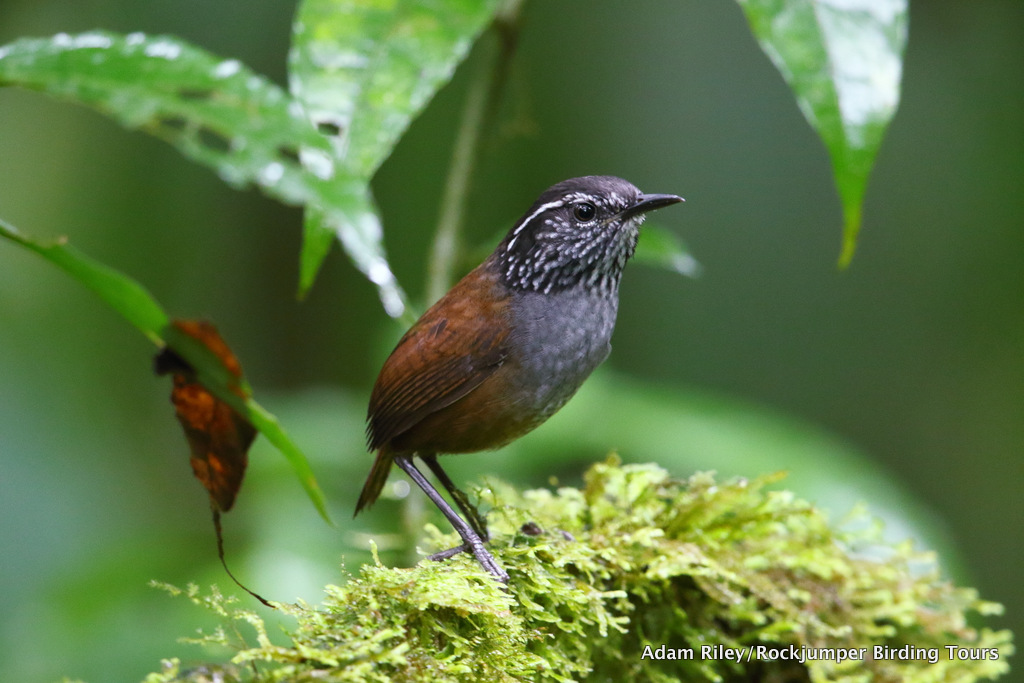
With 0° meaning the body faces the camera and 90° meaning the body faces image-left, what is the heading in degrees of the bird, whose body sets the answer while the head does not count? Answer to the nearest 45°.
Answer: approximately 270°

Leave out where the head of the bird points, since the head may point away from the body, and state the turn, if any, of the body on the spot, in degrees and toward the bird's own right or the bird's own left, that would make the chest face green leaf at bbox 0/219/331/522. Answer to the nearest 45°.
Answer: approximately 135° to the bird's own right
